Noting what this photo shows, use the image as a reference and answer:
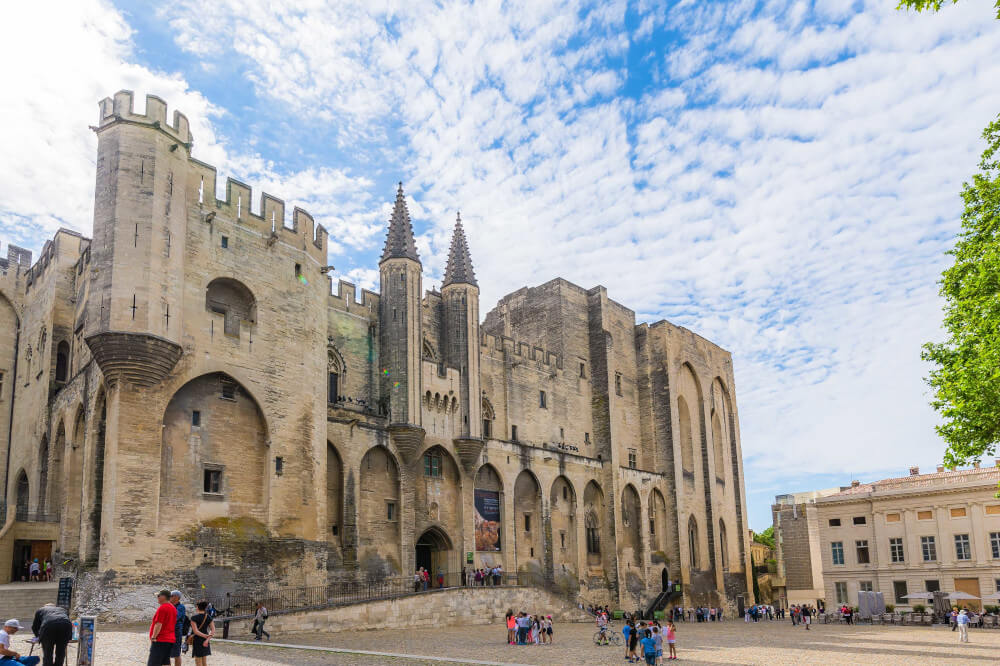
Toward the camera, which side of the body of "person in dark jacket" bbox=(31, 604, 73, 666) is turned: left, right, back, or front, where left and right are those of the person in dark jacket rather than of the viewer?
back

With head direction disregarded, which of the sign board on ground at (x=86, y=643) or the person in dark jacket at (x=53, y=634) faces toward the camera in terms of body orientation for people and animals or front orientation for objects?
the sign board on ground

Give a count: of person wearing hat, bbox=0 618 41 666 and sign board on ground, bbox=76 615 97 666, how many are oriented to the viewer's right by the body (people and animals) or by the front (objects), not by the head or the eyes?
1

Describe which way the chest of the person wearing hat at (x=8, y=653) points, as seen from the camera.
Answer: to the viewer's right

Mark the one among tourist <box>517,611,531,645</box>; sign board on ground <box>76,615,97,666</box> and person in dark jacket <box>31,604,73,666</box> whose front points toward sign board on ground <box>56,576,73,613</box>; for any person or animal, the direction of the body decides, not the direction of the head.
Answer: the person in dark jacket

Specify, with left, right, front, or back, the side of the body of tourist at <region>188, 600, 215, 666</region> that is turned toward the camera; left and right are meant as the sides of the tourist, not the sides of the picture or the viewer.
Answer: back

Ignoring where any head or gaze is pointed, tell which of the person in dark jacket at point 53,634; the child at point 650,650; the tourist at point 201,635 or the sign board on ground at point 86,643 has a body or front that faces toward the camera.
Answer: the sign board on ground

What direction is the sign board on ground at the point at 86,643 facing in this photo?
toward the camera

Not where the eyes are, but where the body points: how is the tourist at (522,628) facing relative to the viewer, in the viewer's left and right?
facing away from the viewer

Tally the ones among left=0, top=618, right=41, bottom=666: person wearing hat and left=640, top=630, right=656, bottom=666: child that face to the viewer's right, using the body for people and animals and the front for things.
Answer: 1
